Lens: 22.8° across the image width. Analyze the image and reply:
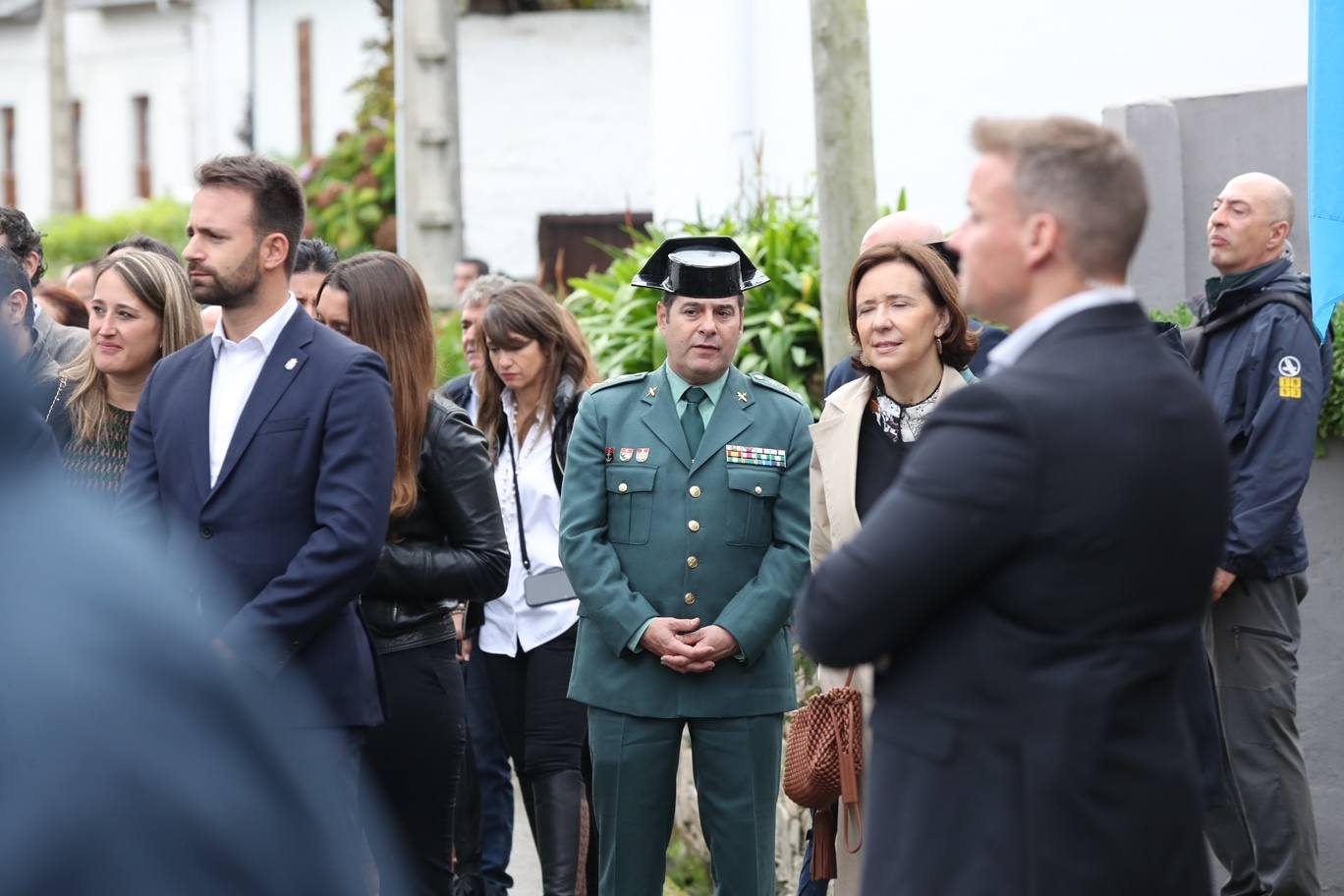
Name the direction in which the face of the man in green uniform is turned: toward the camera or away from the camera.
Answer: toward the camera

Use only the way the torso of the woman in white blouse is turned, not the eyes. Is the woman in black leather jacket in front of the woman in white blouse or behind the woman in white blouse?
in front

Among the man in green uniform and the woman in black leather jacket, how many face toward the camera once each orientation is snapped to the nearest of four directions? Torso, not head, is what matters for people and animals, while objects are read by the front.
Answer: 1

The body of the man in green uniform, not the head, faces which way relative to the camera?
toward the camera

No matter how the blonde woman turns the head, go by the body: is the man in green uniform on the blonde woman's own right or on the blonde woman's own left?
on the blonde woman's own left

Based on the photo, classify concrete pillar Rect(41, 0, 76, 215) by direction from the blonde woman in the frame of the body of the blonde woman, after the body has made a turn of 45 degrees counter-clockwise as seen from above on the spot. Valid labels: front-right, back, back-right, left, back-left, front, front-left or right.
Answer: back

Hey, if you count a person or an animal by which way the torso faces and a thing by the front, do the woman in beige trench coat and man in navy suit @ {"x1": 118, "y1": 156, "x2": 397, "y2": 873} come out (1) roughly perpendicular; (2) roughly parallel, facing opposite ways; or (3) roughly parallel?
roughly parallel

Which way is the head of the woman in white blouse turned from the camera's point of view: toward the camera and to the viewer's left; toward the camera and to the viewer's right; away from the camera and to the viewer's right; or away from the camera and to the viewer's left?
toward the camera and to the viewer's left

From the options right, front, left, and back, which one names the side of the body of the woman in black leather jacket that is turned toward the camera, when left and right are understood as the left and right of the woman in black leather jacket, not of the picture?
left

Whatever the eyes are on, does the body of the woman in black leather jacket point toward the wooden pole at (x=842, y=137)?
no

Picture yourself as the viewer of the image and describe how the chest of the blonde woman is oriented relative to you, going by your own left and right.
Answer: facing the viewer and to the left of the viewer

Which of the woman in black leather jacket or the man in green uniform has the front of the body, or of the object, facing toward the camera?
the man in green uniform

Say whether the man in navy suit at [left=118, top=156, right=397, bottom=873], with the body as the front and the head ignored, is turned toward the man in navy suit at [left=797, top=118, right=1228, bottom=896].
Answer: no

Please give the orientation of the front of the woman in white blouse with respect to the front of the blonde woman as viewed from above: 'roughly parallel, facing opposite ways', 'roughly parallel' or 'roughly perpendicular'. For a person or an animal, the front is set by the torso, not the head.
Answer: roughly parallel

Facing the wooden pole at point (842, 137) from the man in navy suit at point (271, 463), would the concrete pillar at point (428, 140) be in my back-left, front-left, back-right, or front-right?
front-left

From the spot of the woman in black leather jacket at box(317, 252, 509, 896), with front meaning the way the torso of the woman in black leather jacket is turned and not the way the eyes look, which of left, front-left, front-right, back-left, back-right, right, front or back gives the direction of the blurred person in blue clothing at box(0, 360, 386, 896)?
left
